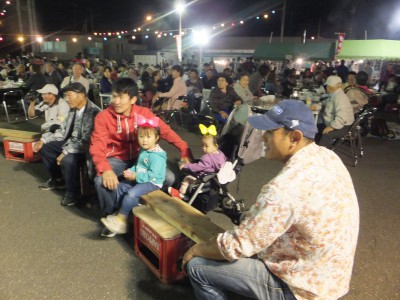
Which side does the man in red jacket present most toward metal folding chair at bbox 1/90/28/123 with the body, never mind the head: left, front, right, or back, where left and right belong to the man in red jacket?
right

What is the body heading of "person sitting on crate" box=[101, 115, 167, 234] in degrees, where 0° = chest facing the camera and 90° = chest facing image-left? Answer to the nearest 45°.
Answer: approximately 45°

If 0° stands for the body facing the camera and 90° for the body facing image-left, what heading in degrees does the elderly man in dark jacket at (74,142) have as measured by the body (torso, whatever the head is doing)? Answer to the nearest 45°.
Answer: approximately 45°

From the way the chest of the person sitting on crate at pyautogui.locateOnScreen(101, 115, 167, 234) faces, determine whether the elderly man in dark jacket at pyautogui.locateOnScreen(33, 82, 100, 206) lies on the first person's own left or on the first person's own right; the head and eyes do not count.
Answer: on the first person's own right

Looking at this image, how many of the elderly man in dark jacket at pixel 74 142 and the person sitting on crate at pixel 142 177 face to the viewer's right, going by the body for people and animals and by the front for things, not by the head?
0

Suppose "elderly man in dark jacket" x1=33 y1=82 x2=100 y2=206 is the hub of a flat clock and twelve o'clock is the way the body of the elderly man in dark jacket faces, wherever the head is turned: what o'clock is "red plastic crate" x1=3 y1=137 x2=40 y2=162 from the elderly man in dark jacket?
The red plastic crate is roughly at 4 o'clock from the elderly man in dark jacket.

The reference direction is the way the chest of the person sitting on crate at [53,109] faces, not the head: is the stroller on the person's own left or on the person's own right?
on the person's own left

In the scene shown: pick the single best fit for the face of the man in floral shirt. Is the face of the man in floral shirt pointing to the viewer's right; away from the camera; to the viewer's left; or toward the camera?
to the viewer's left

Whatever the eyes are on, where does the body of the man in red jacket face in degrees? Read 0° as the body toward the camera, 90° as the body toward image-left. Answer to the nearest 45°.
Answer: approximately 45°

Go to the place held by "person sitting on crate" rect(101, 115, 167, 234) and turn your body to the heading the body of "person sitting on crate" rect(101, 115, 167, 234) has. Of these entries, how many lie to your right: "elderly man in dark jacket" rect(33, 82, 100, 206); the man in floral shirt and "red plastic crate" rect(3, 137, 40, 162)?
2

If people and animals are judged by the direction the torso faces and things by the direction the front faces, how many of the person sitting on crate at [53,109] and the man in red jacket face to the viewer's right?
0
